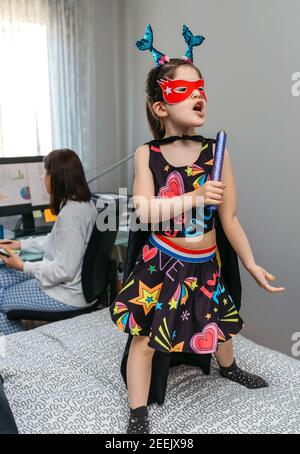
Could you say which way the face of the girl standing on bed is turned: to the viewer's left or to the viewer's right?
to the viewer's right

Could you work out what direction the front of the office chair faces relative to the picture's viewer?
facing to the left of the viewer

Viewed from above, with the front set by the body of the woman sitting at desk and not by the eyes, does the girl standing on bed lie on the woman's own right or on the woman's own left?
on the woman's own left

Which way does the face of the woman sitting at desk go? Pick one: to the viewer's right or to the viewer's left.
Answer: to the viewer's left

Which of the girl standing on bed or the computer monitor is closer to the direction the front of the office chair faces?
the computer monitor

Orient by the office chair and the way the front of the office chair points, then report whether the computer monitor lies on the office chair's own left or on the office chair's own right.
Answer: on the office chair's own right

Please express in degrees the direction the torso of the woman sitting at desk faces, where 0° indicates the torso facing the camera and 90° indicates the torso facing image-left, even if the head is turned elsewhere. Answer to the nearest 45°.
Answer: approximately 90°
